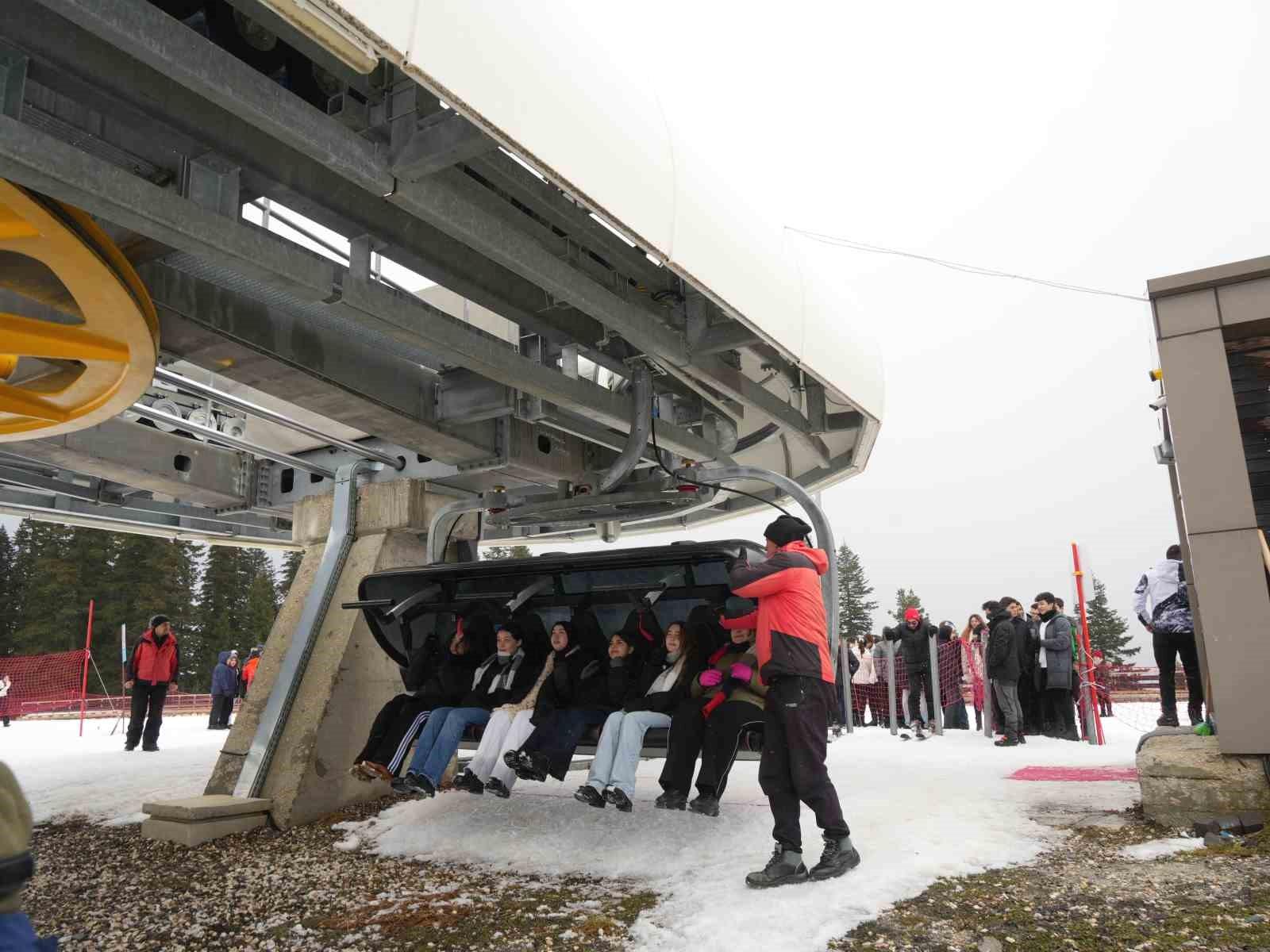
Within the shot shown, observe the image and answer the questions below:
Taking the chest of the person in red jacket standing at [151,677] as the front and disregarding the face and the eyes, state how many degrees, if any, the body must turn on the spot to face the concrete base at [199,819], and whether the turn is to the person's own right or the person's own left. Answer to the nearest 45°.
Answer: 0° — they already face it

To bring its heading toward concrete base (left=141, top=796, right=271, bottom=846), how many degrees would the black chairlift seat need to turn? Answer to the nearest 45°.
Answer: approximately 45° to its right

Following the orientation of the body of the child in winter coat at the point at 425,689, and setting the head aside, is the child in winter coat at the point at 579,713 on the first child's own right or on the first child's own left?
on the first child's own left

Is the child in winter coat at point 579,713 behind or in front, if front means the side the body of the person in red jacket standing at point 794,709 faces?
in front

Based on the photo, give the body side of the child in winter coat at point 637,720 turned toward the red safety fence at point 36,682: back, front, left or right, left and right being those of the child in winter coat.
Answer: right

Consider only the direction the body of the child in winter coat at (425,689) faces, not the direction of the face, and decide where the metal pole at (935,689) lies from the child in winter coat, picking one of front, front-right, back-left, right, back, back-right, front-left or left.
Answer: back

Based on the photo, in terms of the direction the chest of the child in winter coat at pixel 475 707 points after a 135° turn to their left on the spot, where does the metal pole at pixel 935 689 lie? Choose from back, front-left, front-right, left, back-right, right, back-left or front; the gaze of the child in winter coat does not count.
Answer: front-left

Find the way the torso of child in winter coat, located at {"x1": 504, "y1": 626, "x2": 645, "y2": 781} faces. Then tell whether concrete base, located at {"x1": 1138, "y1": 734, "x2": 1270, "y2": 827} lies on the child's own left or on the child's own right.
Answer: on the child's own left

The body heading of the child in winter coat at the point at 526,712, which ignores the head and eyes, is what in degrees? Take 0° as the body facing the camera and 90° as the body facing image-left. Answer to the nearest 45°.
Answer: approximately 45°

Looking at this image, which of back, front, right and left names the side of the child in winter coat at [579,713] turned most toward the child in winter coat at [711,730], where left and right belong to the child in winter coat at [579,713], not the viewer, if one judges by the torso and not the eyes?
left

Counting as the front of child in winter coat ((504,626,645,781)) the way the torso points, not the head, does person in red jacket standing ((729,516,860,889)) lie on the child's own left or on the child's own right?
on the child's own left

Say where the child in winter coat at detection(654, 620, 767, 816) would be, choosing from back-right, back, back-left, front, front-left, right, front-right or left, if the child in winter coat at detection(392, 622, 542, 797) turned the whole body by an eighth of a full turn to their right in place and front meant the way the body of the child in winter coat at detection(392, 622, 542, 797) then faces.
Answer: back-left

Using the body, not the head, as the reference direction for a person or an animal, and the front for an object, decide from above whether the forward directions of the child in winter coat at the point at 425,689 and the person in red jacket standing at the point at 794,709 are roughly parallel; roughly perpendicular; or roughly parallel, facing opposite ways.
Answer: roughly perpendicular

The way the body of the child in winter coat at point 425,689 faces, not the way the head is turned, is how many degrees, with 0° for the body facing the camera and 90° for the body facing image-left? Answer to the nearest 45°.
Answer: approximately 45°

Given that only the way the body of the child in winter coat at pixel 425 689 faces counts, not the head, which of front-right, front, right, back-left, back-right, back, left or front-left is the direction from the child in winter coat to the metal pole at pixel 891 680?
back

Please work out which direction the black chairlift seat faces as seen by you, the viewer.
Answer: facing the viewer and to the left of the viewer
